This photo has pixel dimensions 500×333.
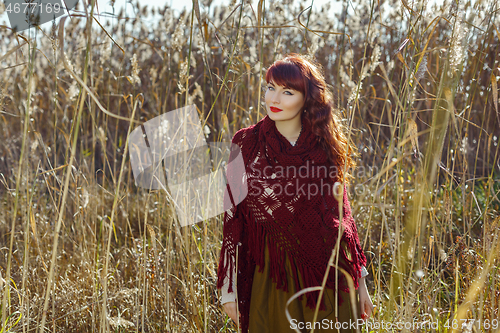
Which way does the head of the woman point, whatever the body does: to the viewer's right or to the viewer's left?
to the viewer's left

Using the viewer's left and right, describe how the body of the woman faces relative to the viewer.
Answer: facing the viewer
